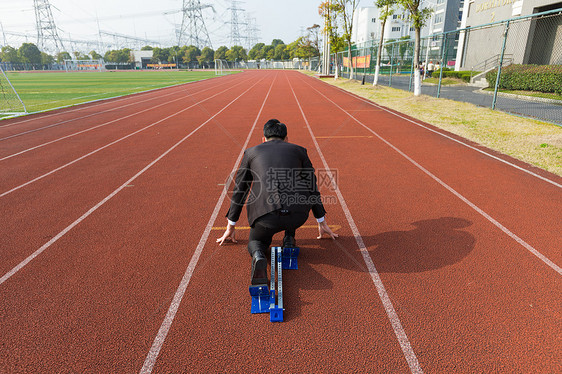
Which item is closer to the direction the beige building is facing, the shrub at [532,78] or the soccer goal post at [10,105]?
the soccer goal post

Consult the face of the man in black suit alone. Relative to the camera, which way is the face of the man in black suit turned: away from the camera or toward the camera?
away from the camera

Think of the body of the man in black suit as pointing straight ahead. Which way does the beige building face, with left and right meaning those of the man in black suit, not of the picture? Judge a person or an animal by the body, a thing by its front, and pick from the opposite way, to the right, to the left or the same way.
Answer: to the left

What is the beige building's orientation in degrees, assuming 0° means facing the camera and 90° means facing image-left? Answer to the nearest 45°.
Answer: approximately 45°

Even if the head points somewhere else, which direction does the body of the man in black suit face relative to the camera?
away from the camera

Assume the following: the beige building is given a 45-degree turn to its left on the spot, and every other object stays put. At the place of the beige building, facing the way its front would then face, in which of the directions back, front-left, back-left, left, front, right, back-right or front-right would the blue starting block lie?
front

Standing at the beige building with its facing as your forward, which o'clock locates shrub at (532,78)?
The shrub is roughly at 10 o'clock from the beige building.

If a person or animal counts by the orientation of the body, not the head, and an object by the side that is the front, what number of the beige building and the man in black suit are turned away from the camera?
1

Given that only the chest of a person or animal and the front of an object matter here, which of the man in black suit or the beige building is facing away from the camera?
the man in black suit

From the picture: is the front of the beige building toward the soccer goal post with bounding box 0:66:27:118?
yes
